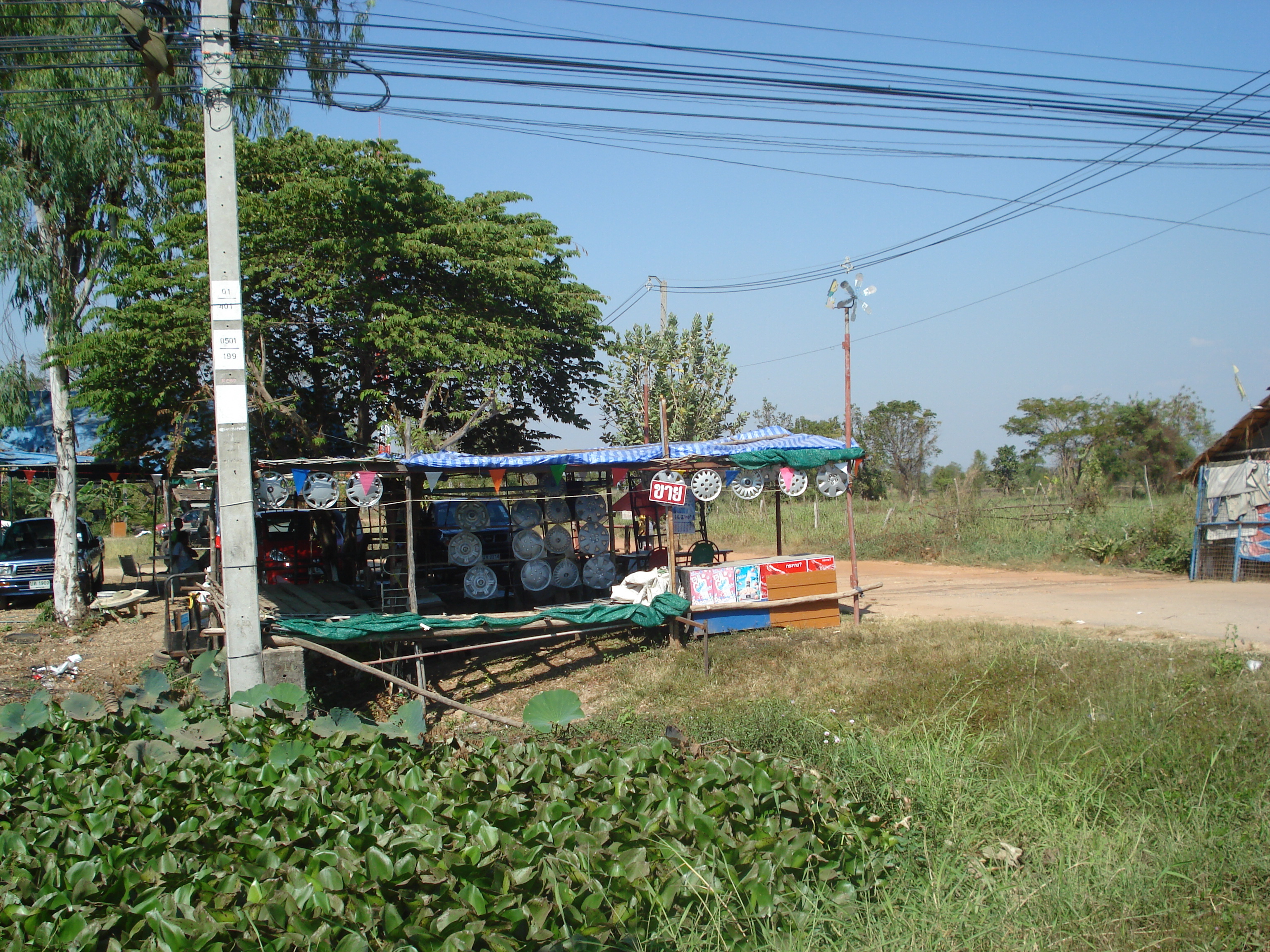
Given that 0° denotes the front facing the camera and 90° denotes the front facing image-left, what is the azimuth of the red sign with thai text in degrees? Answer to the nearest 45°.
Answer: approximately 0°

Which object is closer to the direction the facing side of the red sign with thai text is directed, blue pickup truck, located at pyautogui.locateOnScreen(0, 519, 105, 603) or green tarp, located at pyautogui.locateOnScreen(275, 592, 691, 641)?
the green tarp

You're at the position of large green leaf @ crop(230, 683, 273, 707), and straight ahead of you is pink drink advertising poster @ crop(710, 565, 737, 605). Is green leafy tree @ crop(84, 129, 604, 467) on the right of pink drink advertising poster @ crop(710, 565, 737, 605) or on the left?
left
